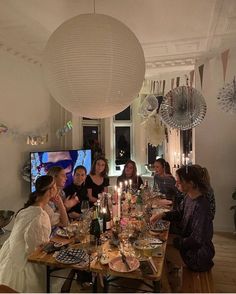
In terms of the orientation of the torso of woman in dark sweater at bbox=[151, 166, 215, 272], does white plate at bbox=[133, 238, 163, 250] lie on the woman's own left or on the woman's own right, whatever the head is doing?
on the woman's own left

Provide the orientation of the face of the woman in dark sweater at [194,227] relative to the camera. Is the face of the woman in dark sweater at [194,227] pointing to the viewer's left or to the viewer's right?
to the viewer's left

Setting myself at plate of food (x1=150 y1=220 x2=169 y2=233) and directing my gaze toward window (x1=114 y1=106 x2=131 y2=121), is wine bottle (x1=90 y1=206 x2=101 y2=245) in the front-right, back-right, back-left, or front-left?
back-left

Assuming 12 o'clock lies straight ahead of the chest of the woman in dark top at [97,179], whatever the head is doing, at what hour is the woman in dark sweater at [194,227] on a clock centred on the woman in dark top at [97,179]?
the woman in dark sweater at [194,227] is roughly at 11 o'clock from the woman in dark top at [97,179].

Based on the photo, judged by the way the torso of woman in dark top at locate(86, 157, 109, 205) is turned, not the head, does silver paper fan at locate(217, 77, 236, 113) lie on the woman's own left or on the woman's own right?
on the woman's own left

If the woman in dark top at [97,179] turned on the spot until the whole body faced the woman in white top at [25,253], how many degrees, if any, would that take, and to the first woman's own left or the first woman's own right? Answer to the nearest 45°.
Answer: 0° — they already face them

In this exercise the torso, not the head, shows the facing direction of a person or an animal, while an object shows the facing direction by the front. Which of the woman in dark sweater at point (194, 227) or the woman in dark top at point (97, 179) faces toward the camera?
the woman in dark top at point (97, 179)

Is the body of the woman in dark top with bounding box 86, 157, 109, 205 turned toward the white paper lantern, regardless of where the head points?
yes

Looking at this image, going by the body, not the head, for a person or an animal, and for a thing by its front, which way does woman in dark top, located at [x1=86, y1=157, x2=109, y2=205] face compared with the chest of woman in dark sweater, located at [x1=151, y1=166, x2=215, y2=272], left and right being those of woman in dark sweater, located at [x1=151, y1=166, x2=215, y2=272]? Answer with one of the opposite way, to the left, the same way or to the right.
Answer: to the left

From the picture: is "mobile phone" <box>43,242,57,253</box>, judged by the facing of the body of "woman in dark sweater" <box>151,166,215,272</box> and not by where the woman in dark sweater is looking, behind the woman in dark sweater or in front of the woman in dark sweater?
in front

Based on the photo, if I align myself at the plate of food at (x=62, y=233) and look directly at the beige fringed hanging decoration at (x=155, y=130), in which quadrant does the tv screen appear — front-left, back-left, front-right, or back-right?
front-left

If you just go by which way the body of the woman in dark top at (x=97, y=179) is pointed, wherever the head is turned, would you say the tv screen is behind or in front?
behind

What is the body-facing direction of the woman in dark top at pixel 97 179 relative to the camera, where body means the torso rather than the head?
toward the camera

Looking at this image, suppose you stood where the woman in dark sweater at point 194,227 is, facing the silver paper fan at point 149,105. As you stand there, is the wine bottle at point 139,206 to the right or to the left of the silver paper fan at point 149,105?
left

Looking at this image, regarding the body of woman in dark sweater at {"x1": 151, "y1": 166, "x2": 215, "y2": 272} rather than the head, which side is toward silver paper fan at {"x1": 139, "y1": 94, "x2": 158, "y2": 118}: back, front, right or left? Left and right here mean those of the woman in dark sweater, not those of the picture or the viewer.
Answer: right

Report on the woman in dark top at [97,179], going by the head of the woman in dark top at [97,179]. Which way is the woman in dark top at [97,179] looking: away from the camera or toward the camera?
toward the camera

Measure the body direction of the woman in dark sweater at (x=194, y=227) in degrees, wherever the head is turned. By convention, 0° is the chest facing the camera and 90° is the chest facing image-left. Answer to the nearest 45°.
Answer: approximately 90°

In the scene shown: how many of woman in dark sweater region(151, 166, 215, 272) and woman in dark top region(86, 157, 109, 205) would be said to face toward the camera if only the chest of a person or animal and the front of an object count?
1
